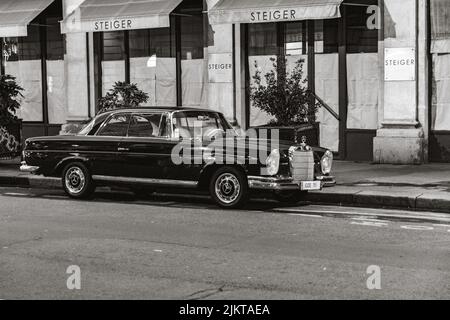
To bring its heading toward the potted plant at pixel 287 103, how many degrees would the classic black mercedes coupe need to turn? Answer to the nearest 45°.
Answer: approximately 90° to its left

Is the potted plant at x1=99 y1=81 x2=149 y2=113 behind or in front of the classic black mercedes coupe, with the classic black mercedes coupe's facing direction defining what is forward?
behind

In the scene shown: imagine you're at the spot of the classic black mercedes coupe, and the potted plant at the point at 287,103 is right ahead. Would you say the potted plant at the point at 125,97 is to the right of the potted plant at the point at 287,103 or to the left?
left

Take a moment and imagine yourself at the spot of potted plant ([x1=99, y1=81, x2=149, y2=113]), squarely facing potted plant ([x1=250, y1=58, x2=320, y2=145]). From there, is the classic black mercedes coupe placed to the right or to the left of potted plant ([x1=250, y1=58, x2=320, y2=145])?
right

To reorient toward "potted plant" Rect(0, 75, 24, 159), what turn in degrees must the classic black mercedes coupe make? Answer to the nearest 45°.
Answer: approximately 180°

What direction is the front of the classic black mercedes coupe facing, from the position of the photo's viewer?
facing the viewer and to the right of the viewer
